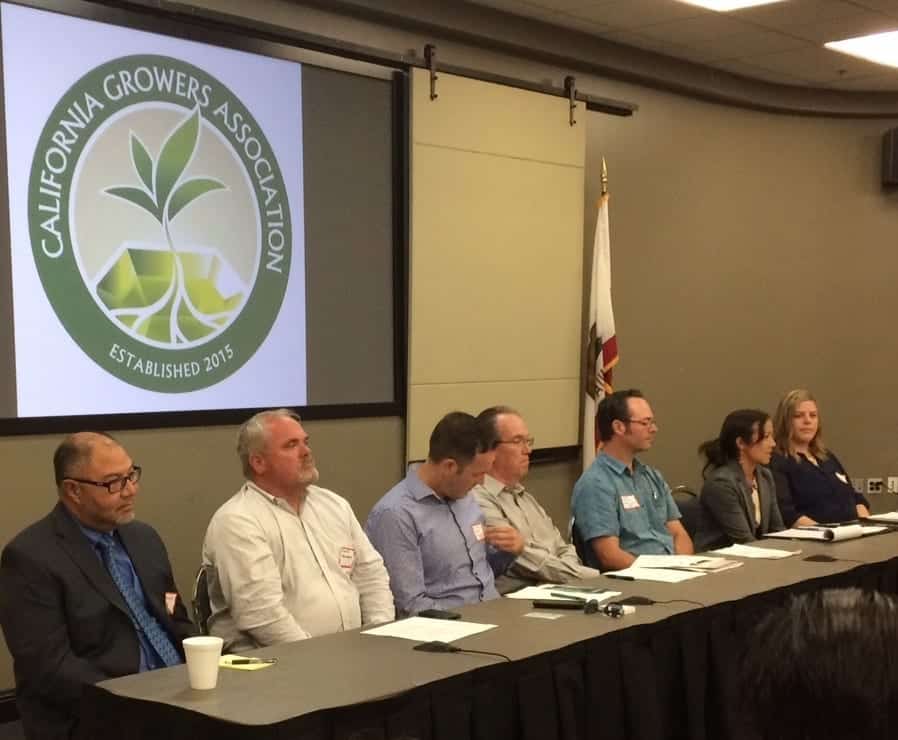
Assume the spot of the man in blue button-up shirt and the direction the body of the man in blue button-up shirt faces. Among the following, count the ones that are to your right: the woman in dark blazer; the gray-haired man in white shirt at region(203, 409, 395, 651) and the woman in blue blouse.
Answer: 1

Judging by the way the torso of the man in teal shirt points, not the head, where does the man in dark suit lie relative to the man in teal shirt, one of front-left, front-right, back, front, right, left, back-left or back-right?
right

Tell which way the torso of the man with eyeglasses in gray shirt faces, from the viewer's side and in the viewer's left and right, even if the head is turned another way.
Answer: facing the viewer and to the right of the viewer

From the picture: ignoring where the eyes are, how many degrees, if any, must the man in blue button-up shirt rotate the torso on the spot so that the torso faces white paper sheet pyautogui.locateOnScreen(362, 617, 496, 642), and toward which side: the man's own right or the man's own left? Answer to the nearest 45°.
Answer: approximately 45° to the man's own right

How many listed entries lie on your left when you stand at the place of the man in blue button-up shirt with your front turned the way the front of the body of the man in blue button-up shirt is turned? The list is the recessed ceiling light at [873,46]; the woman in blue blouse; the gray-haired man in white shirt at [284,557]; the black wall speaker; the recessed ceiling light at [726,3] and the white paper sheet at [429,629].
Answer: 4

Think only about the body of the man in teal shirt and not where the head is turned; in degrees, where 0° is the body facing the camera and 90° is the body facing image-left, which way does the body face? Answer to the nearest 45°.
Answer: approximately 315°

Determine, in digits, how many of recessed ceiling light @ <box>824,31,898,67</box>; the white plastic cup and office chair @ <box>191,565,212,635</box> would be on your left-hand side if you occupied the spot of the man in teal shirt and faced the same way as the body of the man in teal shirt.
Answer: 1

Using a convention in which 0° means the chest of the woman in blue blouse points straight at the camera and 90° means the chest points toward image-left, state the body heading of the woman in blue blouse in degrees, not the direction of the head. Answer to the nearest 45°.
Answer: approximately 315°

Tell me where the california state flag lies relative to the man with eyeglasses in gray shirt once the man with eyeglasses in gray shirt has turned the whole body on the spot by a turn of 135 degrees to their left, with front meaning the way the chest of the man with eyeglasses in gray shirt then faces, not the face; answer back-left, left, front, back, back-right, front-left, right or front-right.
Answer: front

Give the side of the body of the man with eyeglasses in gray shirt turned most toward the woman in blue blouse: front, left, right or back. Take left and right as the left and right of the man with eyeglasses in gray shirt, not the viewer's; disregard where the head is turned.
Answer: left

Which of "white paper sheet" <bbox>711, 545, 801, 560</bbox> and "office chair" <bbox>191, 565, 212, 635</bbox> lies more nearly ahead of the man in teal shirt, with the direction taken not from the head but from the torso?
the white paper sheet

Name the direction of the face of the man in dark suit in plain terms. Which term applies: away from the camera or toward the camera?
toward the camera

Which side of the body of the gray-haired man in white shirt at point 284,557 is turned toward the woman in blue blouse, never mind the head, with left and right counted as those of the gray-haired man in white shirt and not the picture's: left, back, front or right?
left

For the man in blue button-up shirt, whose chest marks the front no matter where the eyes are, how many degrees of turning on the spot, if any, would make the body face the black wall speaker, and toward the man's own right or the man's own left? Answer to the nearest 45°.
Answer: approximately 90° to the man's own left
